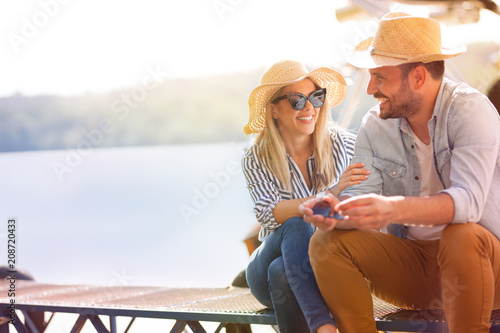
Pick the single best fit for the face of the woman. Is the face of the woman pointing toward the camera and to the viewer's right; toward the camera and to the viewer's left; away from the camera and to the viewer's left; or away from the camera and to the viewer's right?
toward the camera and to the viewer's right

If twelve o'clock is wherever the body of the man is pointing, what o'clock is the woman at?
The woman is roughly at 3 o'clock from the man.

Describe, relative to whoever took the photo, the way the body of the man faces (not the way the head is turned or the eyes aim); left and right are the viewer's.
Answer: facing the viewer and to the left of the viewer

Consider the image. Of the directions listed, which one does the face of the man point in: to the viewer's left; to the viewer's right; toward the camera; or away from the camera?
to the viewer's left
